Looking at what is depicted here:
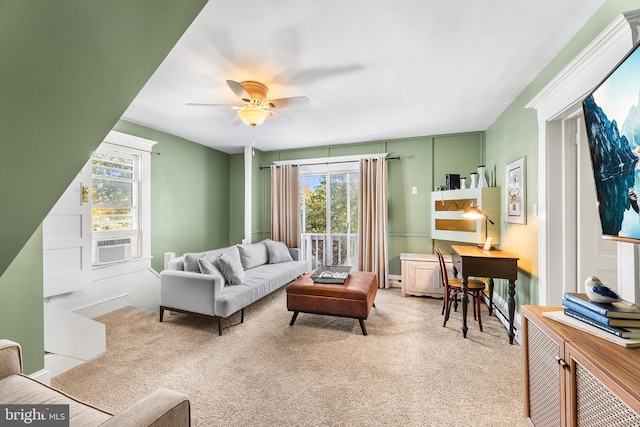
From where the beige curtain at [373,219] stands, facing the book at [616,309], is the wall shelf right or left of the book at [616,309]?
left

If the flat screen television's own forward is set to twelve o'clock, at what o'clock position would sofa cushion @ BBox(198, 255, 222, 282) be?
The sofa cushion is roughly at 1 o'clock from the flat screen television.

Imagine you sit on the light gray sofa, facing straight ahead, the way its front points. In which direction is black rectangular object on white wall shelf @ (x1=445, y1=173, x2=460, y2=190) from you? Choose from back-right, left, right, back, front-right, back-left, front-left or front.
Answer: front-left

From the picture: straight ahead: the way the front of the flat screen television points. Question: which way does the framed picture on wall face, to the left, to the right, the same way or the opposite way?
the same way

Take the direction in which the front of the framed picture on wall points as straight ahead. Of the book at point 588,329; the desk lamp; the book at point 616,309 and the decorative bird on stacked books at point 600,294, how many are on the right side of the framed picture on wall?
1

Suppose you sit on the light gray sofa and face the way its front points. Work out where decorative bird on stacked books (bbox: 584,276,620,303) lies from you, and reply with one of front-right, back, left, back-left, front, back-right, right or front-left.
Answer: front

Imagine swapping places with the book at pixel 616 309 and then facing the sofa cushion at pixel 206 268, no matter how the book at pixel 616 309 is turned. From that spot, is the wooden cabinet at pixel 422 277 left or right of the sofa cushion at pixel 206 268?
right

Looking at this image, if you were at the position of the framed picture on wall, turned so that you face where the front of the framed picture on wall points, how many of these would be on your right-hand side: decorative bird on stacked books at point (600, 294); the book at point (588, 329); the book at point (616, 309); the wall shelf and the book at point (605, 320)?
1

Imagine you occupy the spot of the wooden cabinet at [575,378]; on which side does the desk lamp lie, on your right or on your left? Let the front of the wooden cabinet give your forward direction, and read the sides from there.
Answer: on your right

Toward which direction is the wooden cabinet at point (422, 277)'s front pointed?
toward the camera

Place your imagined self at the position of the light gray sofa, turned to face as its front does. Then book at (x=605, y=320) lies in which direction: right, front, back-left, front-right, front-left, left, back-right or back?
front

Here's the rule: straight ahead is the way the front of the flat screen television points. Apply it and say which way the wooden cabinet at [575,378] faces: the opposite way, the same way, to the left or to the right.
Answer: the same way

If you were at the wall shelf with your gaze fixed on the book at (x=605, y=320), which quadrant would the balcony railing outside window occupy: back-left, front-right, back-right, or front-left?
back-right

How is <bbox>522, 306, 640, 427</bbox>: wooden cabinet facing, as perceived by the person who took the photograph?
facing the viewer and to the left of the viewer

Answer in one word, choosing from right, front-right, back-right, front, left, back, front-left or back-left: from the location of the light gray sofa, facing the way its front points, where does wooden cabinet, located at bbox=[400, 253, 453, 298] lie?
front-left

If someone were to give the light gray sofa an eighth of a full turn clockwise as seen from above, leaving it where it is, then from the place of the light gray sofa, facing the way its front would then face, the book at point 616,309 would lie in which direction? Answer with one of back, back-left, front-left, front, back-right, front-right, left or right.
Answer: front-left

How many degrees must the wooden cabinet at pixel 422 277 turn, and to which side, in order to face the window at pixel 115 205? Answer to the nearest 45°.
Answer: approximately 45° to its right

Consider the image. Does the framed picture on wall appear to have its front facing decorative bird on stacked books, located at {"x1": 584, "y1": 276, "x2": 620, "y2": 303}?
no

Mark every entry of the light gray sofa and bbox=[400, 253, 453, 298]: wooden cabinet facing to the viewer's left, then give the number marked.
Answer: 0

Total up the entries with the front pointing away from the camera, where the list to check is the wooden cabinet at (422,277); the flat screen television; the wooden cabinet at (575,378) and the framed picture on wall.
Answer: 0
